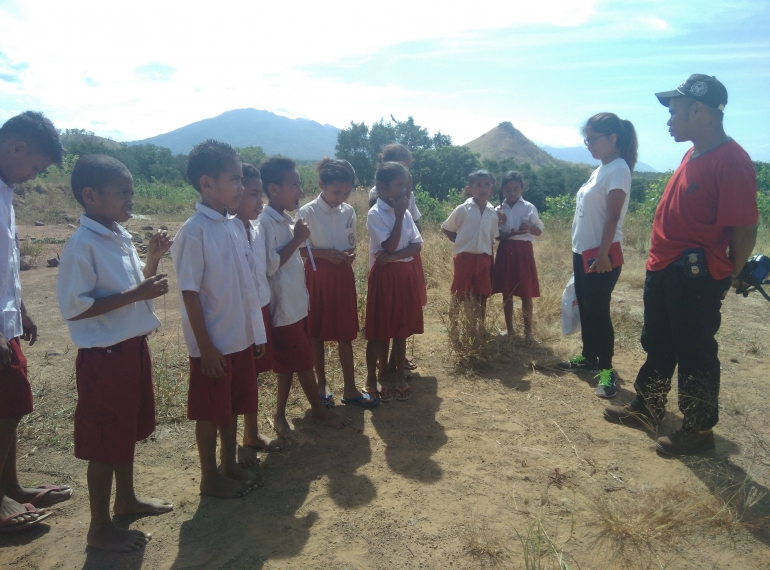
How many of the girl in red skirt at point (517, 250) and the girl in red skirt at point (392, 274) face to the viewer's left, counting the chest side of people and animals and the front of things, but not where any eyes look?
0

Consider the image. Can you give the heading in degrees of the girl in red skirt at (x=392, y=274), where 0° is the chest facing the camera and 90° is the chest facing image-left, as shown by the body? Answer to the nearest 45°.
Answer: approximately 315°

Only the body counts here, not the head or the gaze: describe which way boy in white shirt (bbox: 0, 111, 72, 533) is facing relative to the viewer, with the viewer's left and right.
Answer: facing to the right of the viewer

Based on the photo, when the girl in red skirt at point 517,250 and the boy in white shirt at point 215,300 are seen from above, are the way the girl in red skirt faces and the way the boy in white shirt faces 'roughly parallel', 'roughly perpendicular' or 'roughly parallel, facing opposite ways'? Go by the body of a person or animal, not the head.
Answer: roughly perpendicular

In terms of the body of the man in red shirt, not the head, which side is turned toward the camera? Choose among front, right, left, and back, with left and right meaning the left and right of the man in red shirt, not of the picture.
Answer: left

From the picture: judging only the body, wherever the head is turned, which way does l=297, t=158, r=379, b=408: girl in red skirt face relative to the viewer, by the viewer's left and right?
facing the viewer and to the right of the viewer

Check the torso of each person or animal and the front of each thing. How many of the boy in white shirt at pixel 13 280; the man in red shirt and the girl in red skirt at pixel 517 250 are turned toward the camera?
1

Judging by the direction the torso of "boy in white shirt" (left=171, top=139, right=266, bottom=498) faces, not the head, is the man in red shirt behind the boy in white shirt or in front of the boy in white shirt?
in front

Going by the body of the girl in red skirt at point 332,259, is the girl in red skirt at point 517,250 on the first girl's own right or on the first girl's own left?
on the first girl's own left

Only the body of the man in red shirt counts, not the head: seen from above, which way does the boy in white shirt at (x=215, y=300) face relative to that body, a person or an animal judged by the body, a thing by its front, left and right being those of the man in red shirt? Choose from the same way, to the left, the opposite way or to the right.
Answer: the opposite way

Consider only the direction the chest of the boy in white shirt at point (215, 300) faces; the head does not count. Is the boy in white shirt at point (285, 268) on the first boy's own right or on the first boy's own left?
on the first boy's own left

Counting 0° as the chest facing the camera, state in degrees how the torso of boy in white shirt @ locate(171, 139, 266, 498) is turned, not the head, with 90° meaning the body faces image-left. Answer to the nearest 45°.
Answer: approximately 315°

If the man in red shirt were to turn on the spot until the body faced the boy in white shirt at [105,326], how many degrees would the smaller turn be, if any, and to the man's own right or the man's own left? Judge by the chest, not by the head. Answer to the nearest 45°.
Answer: approximately 45° to the man's own left

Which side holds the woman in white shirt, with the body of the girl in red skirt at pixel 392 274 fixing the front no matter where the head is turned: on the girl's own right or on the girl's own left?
on the girl's own left

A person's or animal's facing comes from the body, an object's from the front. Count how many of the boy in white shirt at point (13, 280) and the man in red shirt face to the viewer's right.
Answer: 1
